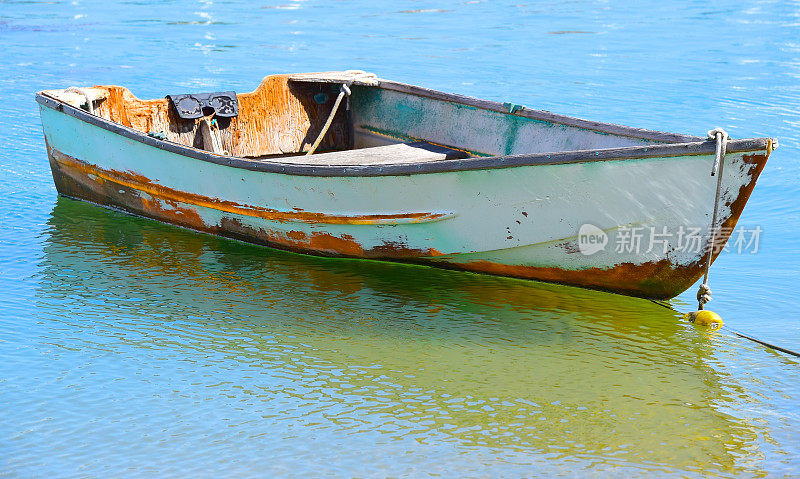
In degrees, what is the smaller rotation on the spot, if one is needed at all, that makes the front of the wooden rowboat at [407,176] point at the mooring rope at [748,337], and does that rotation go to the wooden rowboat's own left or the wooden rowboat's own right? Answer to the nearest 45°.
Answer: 0° — it already faces it

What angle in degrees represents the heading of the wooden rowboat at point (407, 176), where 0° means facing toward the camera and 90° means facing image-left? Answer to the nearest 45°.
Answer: approximately 315°

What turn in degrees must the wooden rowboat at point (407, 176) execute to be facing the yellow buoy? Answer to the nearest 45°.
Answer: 0° — it already faces it
